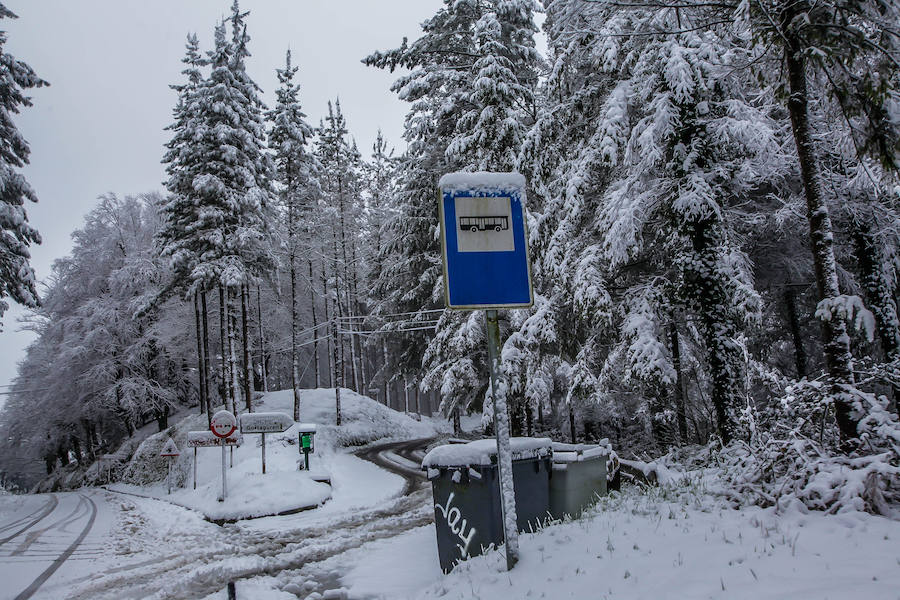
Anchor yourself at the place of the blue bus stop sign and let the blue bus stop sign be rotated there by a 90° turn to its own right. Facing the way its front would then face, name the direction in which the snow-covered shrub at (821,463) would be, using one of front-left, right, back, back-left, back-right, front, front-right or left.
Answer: back

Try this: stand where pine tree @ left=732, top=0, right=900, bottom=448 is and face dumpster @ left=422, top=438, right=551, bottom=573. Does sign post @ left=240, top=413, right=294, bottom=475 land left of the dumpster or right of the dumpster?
right

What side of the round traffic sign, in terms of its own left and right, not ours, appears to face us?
front

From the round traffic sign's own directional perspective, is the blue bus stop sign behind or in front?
in front

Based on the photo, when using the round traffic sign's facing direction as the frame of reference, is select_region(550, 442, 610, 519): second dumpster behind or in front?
in front

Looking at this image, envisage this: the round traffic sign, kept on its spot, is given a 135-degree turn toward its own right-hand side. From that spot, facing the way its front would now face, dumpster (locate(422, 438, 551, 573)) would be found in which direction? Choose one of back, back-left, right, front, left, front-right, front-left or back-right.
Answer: back-left

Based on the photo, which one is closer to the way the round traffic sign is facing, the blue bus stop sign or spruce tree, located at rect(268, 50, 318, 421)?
the blue bus stop sign

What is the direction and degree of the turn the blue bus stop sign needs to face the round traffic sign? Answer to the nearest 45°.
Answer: approximately 135° to its right

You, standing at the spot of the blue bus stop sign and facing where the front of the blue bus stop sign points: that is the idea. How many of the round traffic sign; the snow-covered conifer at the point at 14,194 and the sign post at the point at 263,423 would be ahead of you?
0

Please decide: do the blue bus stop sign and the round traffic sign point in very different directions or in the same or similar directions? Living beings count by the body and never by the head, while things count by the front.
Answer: same or similar directions

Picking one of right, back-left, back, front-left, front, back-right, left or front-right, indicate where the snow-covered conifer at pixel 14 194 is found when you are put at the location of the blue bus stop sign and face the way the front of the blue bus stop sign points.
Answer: back-right

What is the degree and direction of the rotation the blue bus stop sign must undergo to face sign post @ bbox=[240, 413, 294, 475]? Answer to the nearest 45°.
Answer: approximately 135° to its right

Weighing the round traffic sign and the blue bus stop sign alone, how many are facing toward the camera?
2

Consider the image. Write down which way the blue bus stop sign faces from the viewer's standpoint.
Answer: facing the viewer
